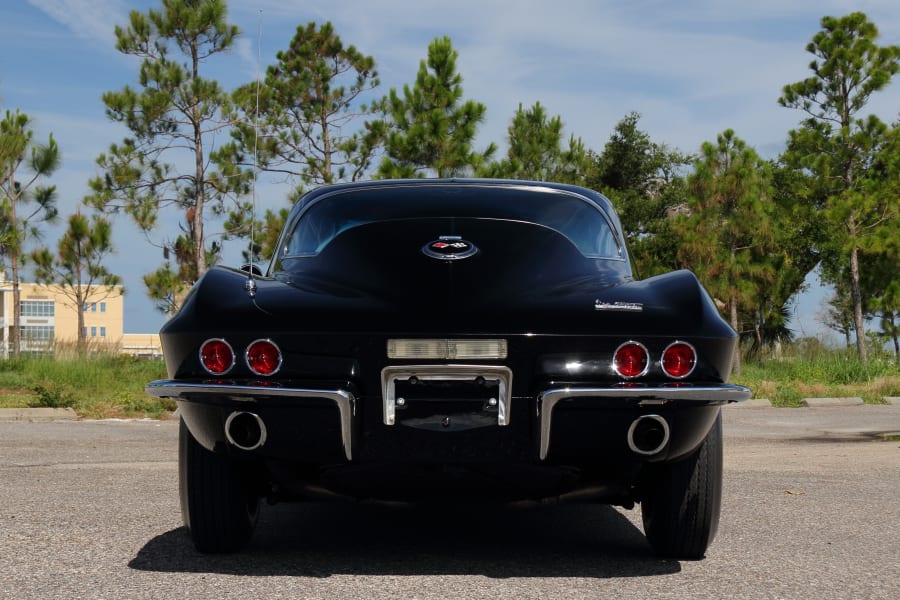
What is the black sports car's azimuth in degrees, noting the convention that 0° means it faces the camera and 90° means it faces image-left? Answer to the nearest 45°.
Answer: approximately 180°

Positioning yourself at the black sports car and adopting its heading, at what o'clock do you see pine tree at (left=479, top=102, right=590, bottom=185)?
The pine tree is roughly at 12 o'clock from the black sports car.

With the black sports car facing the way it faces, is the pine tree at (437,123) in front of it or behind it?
in front

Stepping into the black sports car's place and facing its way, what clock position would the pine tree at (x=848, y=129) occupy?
The pine tree is roughly at 1 o'clock from the black sports car.
